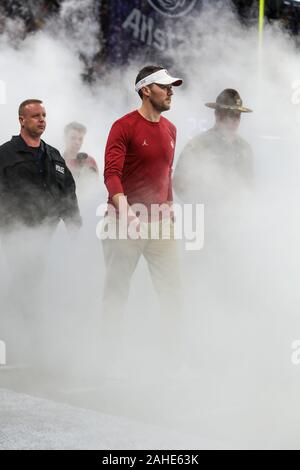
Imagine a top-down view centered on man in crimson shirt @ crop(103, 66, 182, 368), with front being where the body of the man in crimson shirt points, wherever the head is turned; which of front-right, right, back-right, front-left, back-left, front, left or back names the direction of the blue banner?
back-left

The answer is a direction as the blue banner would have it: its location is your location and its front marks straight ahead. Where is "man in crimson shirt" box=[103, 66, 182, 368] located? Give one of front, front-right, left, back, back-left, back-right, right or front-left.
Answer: front

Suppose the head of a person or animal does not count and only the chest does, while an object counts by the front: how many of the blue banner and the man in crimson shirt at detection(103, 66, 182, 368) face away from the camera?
0

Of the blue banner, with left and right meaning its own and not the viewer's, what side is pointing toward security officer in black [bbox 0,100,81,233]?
front

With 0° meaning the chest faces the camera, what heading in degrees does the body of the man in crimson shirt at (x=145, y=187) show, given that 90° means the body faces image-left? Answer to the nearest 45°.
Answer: approximately 315°

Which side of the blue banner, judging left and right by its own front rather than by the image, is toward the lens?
front

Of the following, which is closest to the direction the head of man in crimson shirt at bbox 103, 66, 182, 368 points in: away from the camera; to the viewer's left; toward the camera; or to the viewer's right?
to the viewer's right
